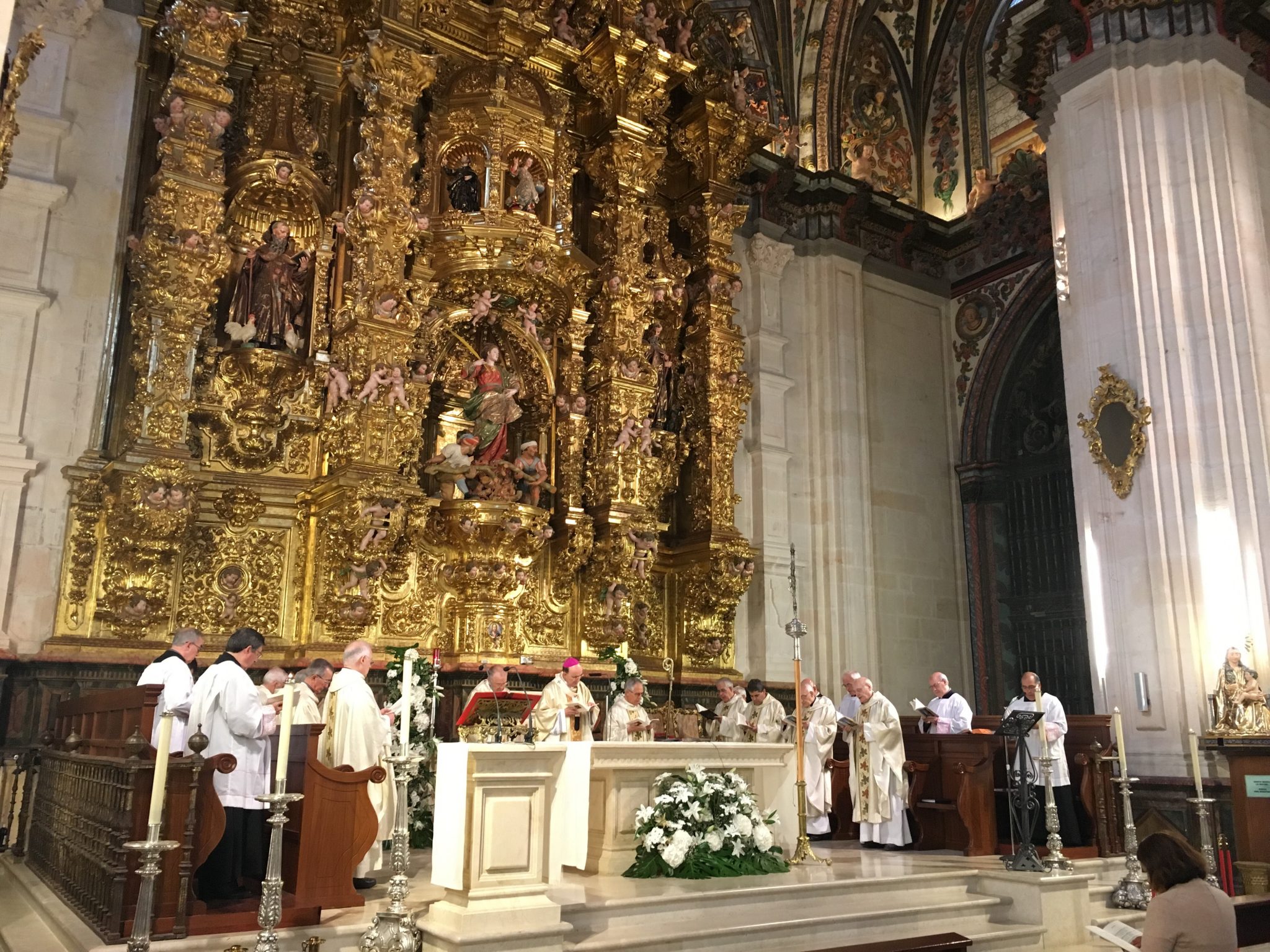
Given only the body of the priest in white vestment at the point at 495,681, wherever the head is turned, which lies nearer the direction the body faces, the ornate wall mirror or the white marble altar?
the white marble altar

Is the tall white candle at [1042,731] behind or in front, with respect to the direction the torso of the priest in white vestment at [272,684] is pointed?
in front

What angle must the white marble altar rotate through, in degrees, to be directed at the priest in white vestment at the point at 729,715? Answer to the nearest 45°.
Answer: approximately 180°

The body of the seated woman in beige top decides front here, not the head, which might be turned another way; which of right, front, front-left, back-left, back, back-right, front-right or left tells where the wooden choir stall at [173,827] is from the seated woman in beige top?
front-left

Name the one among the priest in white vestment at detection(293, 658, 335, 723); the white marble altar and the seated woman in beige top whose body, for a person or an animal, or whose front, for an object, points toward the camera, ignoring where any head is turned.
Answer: the white marble altar

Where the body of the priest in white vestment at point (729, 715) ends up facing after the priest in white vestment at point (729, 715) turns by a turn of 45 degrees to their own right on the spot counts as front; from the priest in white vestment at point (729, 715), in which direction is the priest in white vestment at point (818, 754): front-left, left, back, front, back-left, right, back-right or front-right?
back-left

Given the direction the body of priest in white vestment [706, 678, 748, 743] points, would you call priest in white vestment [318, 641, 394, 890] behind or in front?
in front

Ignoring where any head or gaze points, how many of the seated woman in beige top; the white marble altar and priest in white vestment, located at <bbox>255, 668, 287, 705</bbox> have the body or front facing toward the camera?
1

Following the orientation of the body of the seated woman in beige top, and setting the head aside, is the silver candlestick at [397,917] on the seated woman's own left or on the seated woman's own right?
on the seated woman's own left

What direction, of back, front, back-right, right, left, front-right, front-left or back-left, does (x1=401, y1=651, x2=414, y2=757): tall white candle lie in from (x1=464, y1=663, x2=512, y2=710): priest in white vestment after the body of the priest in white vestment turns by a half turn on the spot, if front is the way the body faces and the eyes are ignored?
back-left

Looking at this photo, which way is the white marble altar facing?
toward the camera

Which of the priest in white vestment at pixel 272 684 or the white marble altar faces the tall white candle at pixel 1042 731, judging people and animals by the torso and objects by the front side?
the priest in white vestment

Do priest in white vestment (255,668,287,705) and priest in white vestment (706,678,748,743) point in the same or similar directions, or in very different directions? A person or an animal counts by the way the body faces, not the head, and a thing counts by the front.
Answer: very different directions

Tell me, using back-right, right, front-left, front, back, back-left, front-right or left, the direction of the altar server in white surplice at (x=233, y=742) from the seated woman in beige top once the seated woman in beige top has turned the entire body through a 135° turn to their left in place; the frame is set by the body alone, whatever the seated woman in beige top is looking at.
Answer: right

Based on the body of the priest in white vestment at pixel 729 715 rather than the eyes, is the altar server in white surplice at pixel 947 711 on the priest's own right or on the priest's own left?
on the priest's own left

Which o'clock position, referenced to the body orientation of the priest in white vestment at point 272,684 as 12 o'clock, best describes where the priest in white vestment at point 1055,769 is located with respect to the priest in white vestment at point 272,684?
the priest in white vestment at point 1055,769 is roughly at 12 o'clock from the priest in white vestment at point 272,684.

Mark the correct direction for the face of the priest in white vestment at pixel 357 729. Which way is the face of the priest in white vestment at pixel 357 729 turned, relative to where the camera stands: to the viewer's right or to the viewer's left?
to the viewer's right
